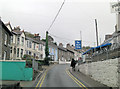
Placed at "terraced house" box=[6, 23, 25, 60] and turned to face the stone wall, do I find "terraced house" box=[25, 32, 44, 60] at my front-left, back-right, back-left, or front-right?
back-left

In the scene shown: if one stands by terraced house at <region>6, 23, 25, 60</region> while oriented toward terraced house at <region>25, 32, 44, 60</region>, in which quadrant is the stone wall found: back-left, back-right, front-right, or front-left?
back-right

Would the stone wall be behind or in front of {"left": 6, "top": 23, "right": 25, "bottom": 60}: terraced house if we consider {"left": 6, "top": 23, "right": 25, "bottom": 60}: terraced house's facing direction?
in front

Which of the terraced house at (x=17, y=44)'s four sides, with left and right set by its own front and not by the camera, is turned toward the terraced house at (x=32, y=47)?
left

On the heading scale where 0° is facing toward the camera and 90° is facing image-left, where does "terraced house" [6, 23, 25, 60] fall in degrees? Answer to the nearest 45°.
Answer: approximately 315°

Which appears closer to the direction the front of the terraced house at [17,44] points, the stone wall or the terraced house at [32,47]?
the stone wall
